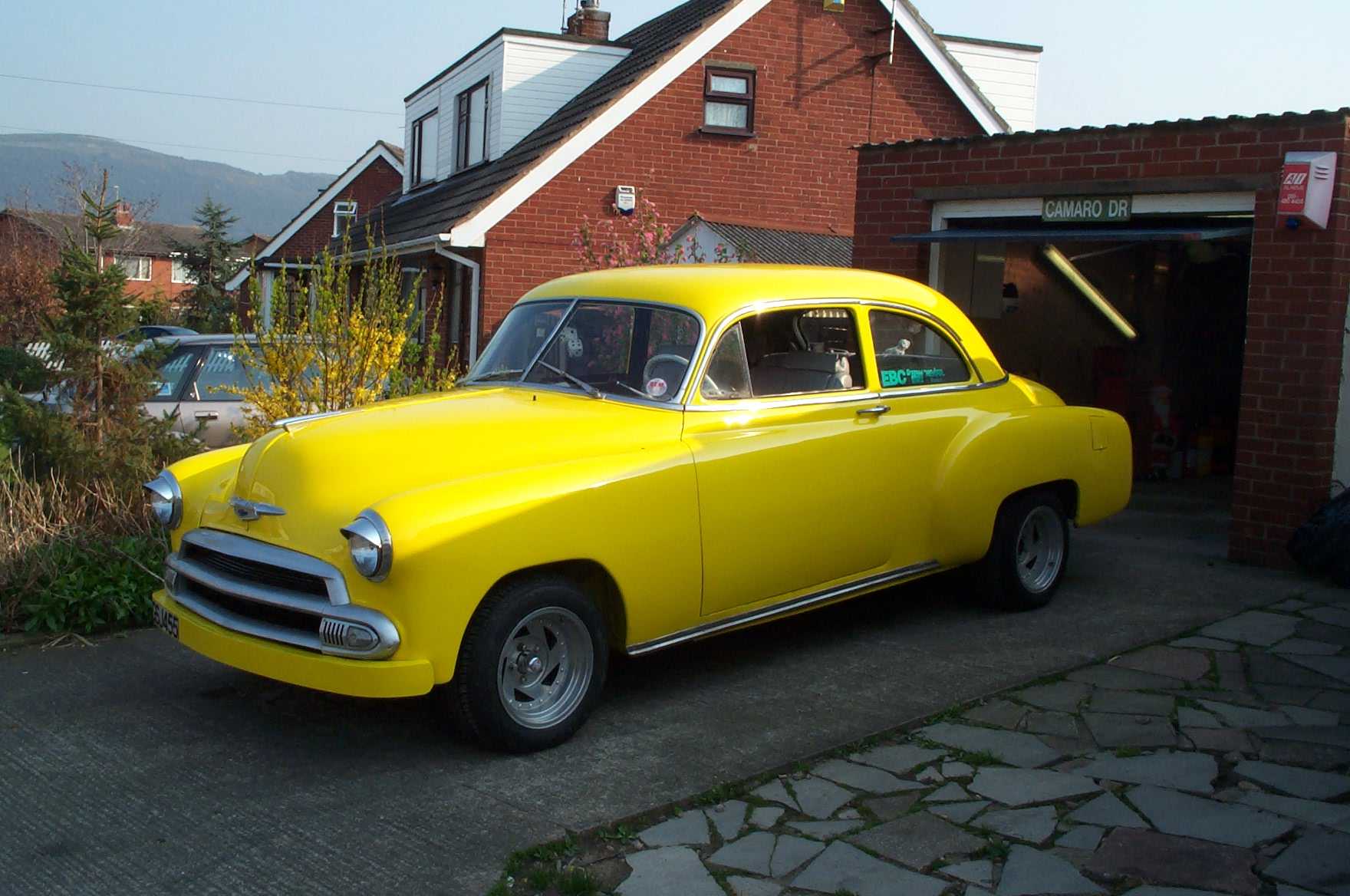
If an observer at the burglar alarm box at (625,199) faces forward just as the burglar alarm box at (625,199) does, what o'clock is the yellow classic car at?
The yellow classic car is roughly at 12 o'clock from the burglar alarm box.

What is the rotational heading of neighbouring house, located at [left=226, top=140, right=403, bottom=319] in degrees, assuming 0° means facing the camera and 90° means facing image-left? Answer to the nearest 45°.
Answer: approximately 90°

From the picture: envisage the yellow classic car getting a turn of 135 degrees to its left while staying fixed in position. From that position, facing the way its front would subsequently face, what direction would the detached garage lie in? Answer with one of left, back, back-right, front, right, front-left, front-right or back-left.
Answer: front-left

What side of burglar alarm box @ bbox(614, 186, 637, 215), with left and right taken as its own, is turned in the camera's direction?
front

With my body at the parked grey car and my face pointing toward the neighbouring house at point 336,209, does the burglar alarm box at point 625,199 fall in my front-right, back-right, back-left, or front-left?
front-right

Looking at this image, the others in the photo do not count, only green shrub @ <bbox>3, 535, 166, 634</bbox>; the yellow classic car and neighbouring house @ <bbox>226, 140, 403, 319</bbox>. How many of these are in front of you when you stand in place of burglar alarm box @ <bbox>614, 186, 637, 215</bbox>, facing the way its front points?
2

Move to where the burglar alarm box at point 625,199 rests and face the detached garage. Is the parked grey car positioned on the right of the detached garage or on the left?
right

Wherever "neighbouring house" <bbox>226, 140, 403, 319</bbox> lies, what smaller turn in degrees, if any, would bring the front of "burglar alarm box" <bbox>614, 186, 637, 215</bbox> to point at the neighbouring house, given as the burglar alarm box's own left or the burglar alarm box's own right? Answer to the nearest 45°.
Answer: approximately 135° to the burglar alarm box's own right

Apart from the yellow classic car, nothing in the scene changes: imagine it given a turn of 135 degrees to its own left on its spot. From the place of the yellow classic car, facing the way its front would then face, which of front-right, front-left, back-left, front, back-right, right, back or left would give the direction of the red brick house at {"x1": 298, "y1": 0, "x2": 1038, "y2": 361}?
left

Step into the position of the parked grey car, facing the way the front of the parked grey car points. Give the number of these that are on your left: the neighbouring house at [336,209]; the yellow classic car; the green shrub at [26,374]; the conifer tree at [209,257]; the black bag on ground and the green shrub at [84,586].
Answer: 2

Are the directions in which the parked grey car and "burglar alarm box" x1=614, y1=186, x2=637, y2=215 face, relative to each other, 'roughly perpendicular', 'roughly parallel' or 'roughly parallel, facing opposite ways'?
roughly perpendicular

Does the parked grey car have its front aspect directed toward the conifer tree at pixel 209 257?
no

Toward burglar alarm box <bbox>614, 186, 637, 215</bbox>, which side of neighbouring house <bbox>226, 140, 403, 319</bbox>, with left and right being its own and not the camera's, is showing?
left

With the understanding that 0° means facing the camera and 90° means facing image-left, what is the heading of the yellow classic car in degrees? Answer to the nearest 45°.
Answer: approximately 45°
